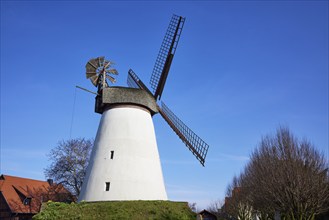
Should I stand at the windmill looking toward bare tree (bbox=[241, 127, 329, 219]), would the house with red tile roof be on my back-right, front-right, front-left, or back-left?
back-left

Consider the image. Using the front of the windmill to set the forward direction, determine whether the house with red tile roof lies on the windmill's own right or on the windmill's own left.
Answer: on the windmill's own left

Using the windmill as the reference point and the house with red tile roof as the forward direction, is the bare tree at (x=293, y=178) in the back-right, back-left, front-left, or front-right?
back-right

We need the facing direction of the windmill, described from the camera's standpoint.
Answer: facing away from the viewer and to the right of the viewer
